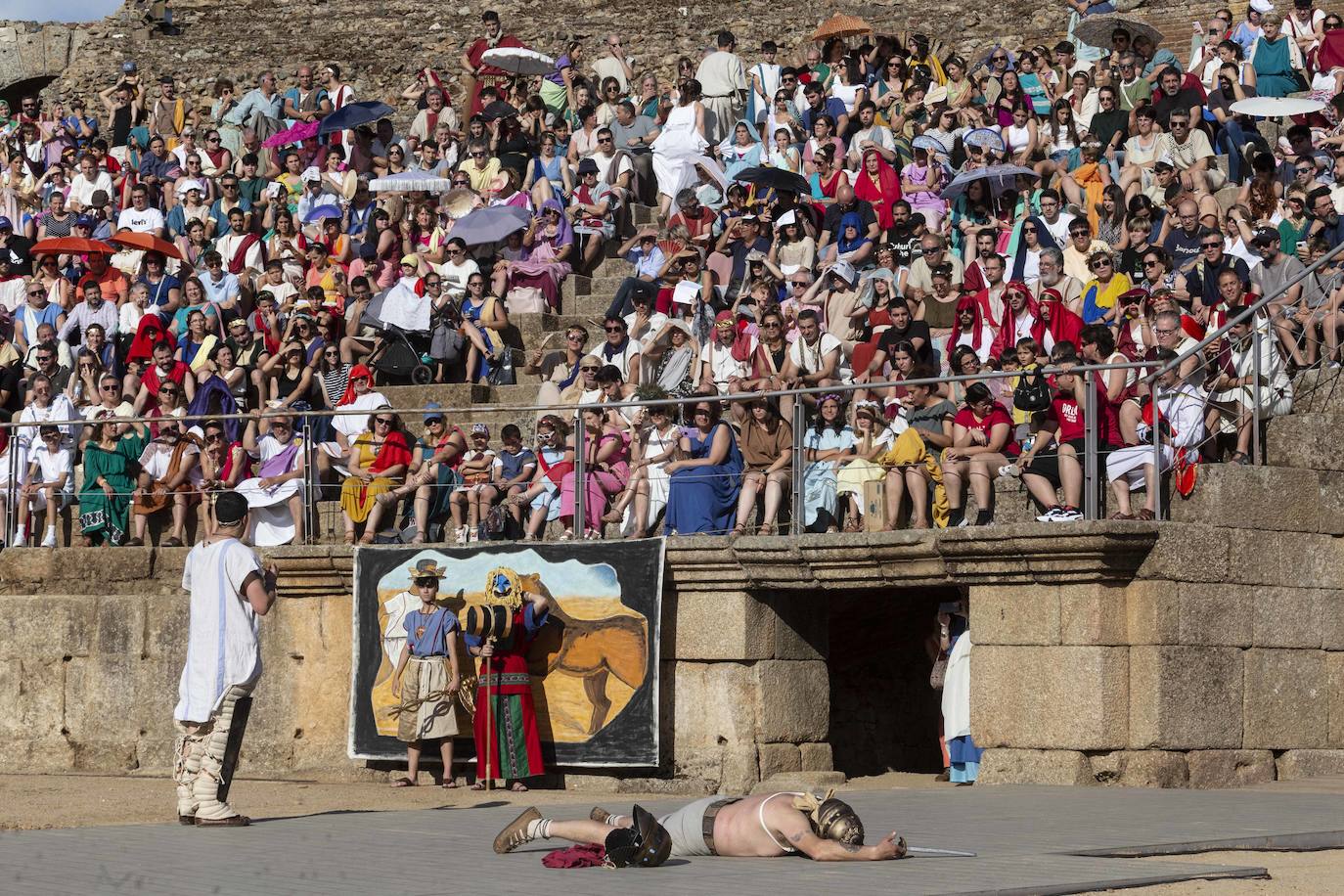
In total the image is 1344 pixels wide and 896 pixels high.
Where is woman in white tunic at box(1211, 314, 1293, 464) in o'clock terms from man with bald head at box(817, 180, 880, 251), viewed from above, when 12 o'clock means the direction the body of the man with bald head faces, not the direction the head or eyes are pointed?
The woman in white tunic is roughly at 11 o'clock from the man with bald head.

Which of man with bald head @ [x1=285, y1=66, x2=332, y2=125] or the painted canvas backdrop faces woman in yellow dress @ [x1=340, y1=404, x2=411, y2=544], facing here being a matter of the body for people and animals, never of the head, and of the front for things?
the man with bald head

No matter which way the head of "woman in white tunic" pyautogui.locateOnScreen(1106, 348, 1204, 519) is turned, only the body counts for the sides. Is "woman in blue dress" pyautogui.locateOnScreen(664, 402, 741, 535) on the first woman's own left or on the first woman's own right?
on the first woman's own right

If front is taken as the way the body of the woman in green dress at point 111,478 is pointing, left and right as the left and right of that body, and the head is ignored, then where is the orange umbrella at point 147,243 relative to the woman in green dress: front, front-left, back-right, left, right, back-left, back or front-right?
back

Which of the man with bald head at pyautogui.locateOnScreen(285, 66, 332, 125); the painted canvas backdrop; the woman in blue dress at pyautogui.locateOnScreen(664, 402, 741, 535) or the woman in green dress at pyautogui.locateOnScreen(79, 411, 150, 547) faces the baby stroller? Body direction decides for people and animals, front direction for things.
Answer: the man with bald head

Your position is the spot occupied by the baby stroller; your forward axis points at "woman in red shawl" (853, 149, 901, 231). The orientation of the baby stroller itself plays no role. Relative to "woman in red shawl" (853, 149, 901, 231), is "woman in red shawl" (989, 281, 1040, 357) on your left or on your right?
right

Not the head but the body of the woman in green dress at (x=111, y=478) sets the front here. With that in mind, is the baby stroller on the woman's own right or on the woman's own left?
on the woman's own left

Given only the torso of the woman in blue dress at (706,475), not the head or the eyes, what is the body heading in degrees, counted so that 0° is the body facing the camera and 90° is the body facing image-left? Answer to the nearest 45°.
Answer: approximately 45°
